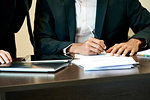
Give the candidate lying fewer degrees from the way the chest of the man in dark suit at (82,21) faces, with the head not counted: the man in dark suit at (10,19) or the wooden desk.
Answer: the wooden desk

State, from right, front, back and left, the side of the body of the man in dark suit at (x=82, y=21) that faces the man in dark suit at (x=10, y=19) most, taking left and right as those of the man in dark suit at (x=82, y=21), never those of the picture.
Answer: right

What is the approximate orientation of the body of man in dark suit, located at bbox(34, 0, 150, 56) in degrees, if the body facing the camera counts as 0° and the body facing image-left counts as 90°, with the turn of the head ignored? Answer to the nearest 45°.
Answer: approximately 0°

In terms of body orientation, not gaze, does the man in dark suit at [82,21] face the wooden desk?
yes
